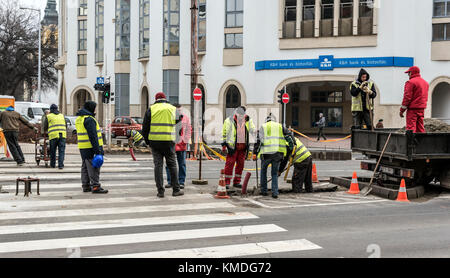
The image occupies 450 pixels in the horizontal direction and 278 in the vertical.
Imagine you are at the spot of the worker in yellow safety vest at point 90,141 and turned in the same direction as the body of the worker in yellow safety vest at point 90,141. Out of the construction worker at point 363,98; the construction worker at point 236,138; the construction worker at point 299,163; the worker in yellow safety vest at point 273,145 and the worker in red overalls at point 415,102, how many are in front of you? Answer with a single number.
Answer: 5

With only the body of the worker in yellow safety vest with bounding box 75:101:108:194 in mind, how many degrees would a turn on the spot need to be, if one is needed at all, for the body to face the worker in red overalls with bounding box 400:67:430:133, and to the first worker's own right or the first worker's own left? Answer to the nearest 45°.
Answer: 0° — they already face them

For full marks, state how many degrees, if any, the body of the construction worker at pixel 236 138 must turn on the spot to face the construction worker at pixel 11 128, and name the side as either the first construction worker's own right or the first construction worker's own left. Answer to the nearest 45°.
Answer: approximately 135° to the first construction worker's own right

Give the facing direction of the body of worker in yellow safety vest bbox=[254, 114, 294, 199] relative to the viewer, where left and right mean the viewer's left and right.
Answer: facing away from the viewer

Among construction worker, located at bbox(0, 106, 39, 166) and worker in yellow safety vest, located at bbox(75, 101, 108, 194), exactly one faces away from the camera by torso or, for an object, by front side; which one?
the construction worker

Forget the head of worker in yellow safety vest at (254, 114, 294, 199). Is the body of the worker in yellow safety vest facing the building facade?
yes

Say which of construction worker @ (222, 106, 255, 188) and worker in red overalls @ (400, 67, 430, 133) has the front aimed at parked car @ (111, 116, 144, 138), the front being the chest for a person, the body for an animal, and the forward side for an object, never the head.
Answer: the worker in red overalls

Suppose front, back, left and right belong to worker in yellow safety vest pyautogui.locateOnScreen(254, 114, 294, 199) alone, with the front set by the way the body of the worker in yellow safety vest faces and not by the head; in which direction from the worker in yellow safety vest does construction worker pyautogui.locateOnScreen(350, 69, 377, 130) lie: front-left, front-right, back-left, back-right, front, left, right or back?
front-right
